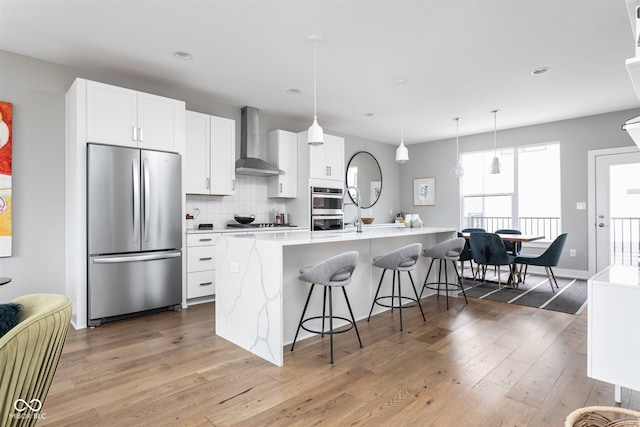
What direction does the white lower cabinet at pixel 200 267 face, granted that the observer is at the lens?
facing the viewer and to the right of the viewer

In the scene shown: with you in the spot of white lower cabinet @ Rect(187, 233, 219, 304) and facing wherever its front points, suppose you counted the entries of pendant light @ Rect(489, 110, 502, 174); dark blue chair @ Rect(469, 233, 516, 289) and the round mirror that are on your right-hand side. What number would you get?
0

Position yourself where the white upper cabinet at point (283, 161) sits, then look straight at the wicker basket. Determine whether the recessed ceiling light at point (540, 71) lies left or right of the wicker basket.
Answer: left

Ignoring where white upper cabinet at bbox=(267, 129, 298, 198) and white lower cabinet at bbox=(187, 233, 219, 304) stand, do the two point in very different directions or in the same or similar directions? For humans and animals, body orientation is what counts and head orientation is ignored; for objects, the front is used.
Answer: same or similar directions

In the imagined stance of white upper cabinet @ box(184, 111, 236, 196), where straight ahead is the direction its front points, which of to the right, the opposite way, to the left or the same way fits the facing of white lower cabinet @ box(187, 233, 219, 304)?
the same way

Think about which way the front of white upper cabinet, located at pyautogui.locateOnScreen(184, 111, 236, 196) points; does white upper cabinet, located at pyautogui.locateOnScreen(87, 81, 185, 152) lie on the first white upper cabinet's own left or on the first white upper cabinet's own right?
on the first white upper cabinet's own right

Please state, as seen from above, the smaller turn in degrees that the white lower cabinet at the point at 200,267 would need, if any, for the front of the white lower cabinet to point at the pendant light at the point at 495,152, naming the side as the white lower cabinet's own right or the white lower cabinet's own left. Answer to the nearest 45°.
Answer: approximately 45° to the white lower cabinet's own left

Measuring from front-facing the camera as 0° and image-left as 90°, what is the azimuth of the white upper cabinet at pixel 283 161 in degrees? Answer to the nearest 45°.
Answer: approximately 315°

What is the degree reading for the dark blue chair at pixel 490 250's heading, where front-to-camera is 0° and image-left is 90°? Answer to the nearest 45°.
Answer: approximately 225°

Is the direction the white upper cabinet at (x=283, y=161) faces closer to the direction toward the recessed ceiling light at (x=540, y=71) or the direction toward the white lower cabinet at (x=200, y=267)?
the recessed ceiling light

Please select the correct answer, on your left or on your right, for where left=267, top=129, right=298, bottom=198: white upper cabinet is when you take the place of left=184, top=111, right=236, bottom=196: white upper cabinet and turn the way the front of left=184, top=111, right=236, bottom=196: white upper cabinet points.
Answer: on your left

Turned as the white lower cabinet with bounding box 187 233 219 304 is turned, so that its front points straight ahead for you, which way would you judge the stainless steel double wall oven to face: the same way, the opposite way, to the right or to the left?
the same way

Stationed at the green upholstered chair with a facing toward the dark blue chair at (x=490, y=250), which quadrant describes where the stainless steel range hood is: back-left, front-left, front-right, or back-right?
front-left
